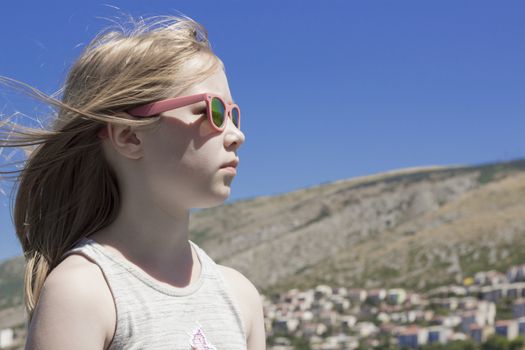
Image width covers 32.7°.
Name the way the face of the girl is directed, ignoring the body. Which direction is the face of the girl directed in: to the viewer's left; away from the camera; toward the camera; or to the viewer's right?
to the viewer's right

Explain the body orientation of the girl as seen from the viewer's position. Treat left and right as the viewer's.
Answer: facing the viewer and to the right of the viewer
